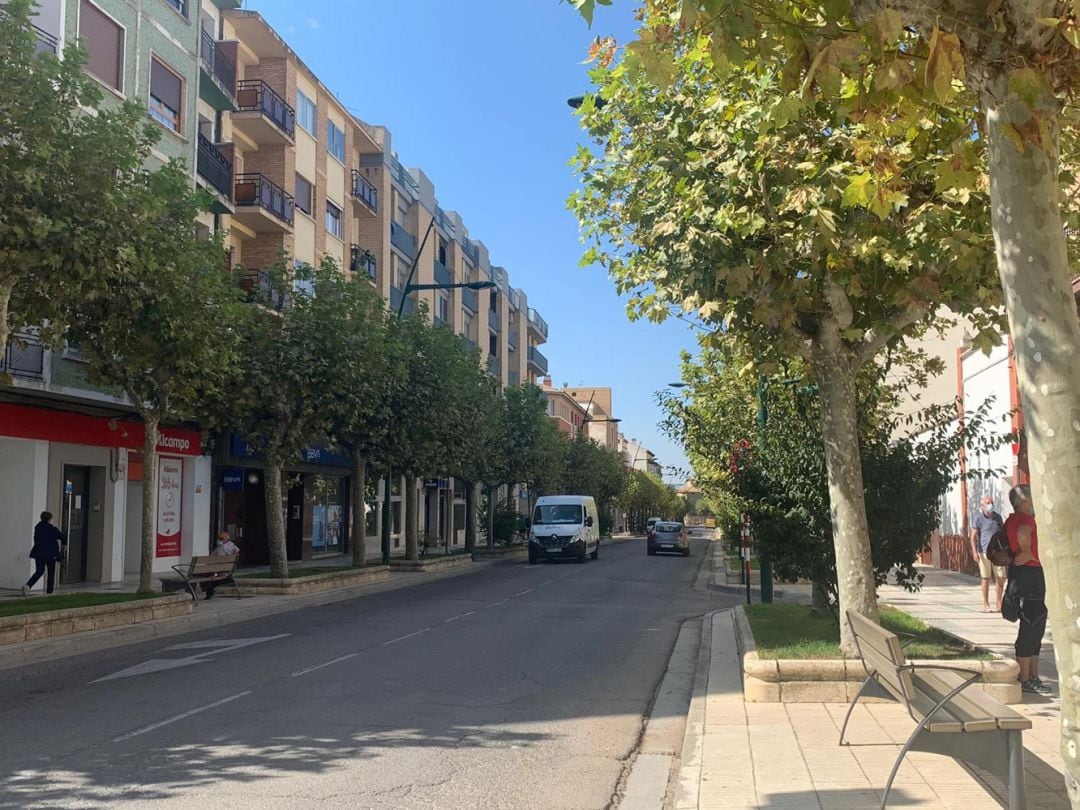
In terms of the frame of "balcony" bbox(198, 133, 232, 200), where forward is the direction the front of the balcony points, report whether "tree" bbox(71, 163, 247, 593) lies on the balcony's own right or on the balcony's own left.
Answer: on the balcony's own right

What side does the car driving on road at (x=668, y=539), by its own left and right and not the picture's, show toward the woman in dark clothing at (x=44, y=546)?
back

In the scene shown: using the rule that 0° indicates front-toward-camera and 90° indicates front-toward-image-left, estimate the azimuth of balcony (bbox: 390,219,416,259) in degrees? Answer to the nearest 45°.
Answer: approximately 315°

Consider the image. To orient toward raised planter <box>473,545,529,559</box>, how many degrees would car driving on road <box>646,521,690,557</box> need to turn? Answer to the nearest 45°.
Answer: approximately 135° to its left

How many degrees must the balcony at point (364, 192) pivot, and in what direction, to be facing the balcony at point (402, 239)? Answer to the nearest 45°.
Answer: approximately 135° to its left

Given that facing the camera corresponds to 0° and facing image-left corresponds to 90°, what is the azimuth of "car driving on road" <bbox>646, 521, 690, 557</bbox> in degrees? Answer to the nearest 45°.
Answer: approximately 180°
